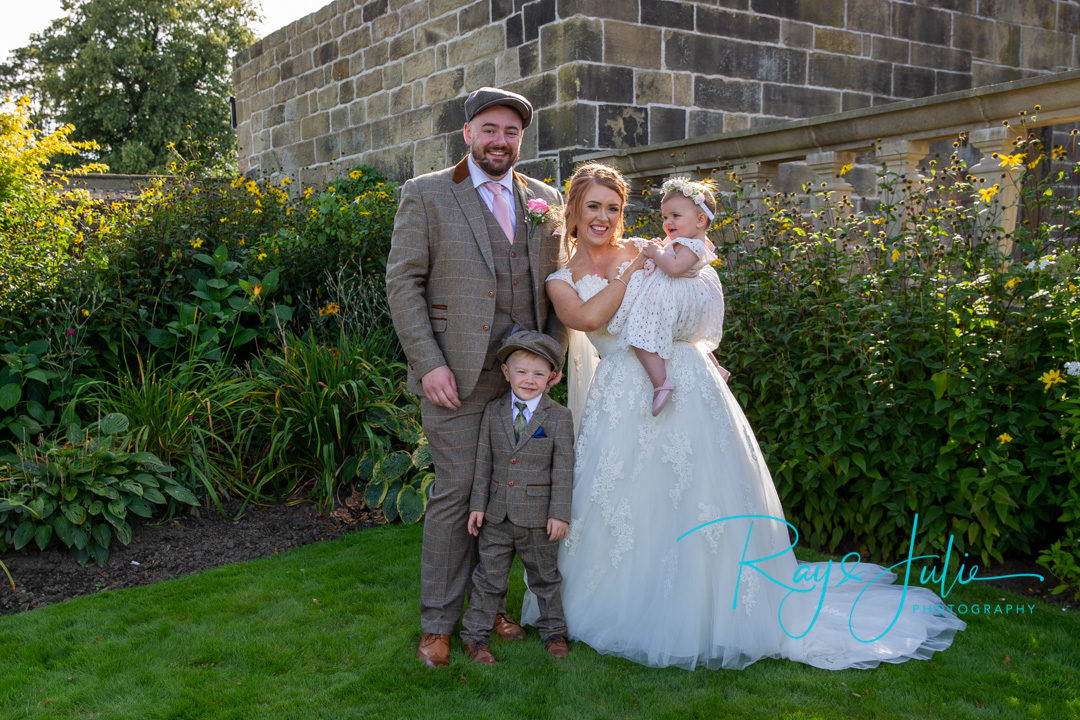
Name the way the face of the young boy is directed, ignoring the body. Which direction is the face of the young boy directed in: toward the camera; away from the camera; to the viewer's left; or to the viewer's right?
toward the camera

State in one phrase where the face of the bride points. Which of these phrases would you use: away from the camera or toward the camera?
toward the camera

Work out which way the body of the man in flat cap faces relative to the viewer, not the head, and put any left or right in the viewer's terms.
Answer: facing the viewer and to the right of the viewer

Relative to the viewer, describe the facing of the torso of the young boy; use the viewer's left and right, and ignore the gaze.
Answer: facing the viewer

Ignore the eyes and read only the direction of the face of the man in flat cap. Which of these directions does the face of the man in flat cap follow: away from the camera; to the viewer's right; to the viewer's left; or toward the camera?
toward the camera

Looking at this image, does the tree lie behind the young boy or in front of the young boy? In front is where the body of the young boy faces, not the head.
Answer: behind
